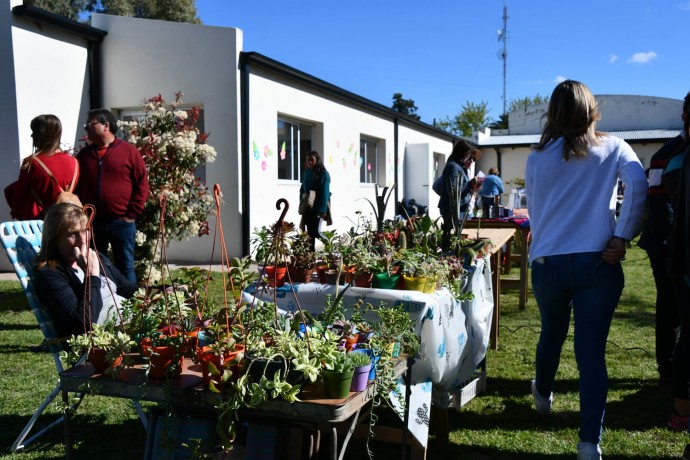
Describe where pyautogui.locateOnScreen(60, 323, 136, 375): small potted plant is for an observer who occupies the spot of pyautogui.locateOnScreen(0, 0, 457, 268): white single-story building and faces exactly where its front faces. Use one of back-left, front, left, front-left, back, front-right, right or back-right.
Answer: front-right

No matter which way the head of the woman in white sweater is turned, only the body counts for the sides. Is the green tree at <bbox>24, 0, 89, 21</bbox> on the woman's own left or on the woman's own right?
on the woman's own left

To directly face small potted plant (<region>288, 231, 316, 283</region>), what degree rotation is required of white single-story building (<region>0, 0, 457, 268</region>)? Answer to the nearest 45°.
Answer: approximately 45° to its right

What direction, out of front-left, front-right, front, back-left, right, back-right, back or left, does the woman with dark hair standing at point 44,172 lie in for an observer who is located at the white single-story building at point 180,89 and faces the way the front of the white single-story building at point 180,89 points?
front-right

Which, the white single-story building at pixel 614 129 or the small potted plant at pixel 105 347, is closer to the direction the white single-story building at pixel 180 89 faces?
the small potted plant

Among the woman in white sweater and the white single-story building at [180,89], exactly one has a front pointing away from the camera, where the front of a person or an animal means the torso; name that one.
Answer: the woman in white sweater

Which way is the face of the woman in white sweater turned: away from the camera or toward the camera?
away from the camera

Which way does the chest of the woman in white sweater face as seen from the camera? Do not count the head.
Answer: away from the camera
